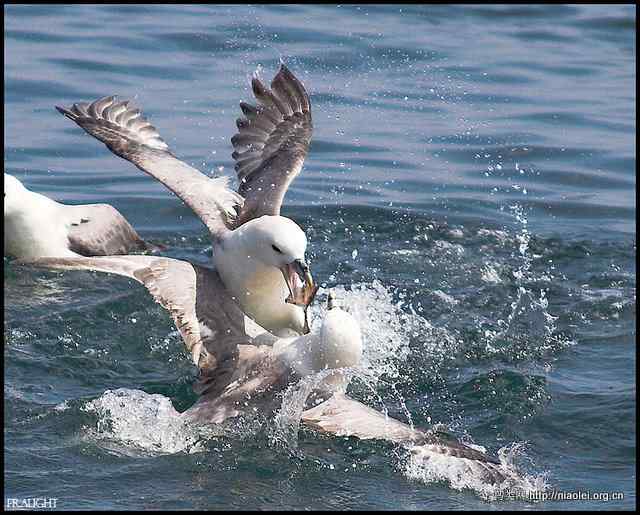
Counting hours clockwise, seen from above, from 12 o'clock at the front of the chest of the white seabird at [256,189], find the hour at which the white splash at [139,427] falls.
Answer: The white splash is roughly at 2 o'clock from the white seabird.

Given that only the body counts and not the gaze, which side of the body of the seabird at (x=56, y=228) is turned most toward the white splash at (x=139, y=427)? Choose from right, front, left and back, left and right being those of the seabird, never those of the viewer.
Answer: left

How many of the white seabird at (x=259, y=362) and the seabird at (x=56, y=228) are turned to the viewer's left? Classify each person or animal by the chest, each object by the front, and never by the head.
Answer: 1

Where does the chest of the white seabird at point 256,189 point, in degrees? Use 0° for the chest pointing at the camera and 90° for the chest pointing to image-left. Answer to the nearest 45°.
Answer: approximately 315°

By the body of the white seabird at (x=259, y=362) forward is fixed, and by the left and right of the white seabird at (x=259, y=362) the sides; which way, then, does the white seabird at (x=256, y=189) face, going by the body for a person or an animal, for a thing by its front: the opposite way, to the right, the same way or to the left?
to the right

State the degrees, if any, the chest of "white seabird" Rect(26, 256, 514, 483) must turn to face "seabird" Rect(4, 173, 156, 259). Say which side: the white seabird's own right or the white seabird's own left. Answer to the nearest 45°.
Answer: approximately 90° to the white seabird's own left

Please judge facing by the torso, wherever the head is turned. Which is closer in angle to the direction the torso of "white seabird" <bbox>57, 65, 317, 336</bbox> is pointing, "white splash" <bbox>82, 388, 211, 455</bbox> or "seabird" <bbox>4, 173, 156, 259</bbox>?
the white splash

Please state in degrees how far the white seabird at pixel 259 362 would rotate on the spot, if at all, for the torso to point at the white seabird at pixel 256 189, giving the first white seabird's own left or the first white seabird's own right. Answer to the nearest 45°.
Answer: approximately 45° to the first white seabird's own left

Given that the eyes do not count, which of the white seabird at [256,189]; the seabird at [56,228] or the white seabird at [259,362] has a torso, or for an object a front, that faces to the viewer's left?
the seabird

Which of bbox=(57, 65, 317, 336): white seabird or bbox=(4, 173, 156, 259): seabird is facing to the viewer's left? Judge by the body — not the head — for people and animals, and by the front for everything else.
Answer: the seabird

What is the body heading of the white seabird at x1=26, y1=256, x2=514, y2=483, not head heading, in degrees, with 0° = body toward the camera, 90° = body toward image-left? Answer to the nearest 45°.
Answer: approximately 225°

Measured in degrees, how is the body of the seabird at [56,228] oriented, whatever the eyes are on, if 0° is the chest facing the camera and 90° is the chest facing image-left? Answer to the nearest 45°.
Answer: approximately 90°

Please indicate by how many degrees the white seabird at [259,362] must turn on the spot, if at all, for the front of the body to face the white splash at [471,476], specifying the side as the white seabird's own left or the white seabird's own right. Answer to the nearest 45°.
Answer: approximately 90° to the white seabird's own right
